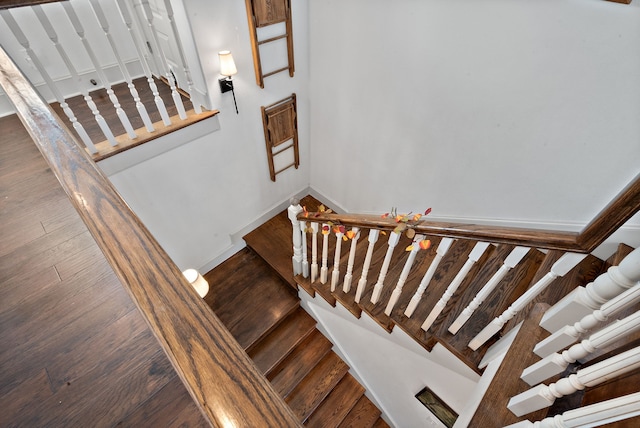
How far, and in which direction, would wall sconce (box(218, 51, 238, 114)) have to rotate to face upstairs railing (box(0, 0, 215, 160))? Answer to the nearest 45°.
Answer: approximately 135° to its right

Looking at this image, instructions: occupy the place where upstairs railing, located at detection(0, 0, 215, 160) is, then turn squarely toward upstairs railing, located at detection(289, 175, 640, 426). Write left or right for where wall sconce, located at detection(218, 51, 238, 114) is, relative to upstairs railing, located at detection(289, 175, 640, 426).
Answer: left

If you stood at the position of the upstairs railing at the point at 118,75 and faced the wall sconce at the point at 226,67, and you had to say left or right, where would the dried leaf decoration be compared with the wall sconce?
right

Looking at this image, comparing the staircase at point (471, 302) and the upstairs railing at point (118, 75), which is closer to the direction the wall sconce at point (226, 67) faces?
the staircase

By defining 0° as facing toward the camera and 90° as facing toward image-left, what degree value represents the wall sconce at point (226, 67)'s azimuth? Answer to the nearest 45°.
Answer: approximately 315°

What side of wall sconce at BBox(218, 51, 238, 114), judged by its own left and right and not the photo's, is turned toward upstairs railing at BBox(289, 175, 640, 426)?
front

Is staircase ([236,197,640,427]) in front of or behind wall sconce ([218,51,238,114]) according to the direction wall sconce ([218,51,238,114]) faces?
in front
